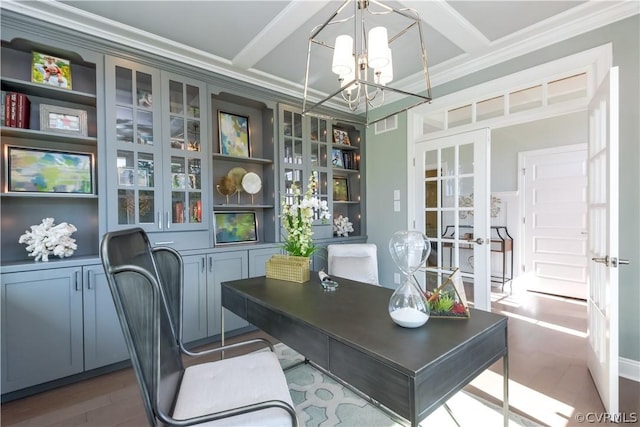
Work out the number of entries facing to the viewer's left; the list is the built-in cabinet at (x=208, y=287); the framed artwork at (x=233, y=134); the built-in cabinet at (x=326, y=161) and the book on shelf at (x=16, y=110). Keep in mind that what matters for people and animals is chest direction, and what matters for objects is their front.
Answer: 0

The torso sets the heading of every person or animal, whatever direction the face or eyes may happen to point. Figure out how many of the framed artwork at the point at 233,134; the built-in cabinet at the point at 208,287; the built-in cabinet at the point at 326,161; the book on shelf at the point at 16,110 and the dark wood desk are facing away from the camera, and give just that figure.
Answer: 0

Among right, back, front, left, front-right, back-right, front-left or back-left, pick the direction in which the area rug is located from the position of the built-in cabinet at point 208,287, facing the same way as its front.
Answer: front

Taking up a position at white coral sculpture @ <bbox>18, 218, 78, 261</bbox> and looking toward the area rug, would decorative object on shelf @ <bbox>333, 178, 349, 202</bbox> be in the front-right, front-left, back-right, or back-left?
front-left

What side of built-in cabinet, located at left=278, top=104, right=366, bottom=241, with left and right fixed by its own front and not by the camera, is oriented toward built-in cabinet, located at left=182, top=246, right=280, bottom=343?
right

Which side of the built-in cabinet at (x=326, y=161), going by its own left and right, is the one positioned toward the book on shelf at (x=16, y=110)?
right

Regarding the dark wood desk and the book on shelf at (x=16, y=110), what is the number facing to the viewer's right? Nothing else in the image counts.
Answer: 0

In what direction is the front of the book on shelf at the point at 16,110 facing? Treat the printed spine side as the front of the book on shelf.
toward the camera

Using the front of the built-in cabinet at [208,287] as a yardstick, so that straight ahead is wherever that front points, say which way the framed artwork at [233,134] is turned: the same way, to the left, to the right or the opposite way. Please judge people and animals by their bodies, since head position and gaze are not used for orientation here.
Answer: the same way

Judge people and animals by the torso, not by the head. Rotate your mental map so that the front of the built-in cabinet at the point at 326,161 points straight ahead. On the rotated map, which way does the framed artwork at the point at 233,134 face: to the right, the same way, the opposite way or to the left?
the same way

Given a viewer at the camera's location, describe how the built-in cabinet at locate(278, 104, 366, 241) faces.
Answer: facing the viewer and to the right of the viewer

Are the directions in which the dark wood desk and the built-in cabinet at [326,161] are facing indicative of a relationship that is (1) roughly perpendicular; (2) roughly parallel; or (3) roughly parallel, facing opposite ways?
roughly perpendicular
